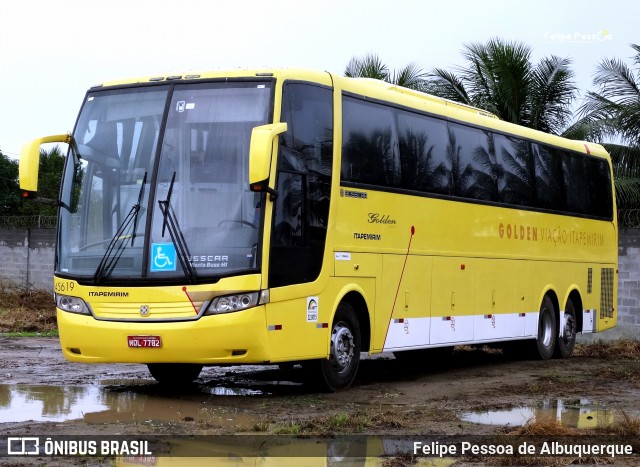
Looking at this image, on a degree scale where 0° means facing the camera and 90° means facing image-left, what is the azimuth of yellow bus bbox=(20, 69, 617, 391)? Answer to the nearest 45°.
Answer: approximately 45°

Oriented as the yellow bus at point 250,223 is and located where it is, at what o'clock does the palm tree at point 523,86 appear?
The palm tree is roughly at 5 o'clock from the yellow bus.
